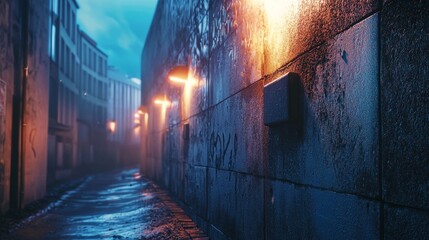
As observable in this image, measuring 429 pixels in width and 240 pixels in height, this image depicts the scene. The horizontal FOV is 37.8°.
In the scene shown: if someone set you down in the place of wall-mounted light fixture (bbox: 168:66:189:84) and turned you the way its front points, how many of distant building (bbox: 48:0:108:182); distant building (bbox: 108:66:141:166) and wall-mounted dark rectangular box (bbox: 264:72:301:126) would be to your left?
1

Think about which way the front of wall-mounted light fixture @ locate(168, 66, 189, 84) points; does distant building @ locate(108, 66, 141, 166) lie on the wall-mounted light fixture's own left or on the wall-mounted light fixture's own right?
on the wall-mounted light fixture's own right

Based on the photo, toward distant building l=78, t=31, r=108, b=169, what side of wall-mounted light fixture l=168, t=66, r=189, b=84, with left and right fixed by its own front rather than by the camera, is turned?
right

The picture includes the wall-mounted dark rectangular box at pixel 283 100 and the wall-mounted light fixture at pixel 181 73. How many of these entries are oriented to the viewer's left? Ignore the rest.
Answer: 2

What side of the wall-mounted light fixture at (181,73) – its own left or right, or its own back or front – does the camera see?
left

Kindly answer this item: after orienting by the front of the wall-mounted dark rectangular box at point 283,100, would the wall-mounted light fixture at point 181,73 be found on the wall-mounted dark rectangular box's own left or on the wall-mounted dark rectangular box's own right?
on the wall-mounted dark rectangular box's own right

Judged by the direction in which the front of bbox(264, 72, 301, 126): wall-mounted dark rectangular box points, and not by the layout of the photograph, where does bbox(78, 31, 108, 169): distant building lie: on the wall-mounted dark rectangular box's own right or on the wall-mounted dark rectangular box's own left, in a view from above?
on the wall-mounted dark rectangular box's own right

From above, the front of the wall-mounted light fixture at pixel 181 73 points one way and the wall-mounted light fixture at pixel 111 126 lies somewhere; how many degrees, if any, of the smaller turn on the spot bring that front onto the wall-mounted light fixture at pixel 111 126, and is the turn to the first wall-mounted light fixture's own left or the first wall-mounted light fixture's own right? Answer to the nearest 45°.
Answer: approximately 90° to the first wall-mounted light fixture's own right

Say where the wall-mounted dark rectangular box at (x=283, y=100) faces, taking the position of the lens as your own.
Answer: facing to the left of the viewer

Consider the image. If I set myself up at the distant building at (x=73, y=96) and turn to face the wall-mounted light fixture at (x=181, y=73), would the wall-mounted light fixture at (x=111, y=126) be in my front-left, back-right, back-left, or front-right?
back-left
